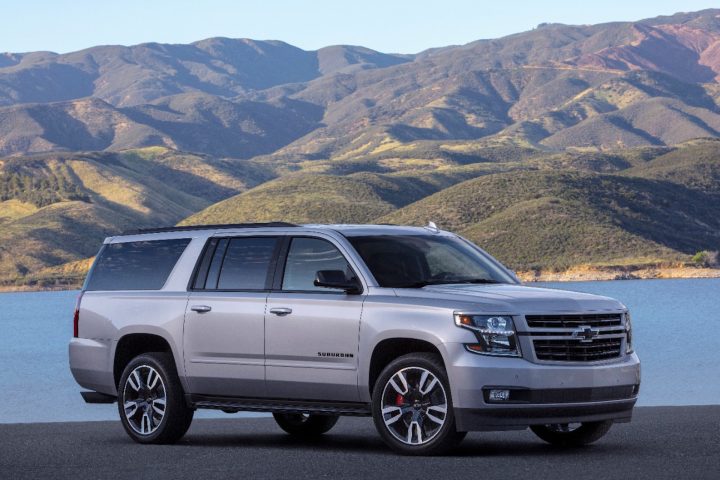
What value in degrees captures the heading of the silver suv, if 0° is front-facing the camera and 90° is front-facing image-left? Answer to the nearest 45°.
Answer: approximately 315°
